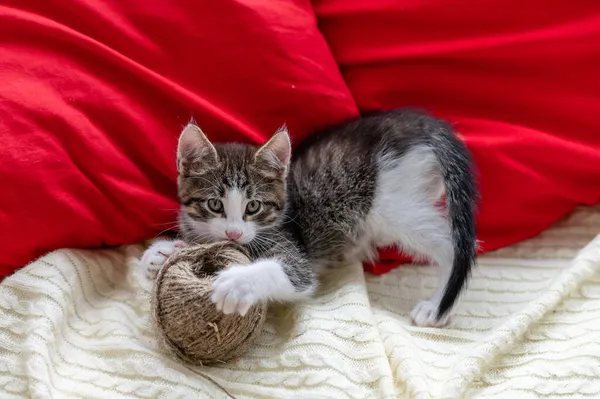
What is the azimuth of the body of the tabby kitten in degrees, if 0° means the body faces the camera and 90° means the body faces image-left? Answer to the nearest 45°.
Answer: approximately 90°
